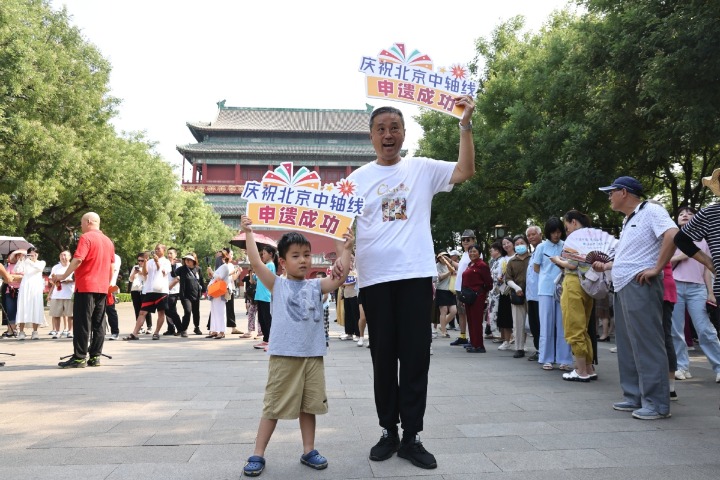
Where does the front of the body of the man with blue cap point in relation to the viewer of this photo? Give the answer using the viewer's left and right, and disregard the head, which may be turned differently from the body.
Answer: facing to the left of the viewer

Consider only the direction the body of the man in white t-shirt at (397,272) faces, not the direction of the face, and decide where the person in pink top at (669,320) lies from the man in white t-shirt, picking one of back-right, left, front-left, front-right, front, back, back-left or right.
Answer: back-left

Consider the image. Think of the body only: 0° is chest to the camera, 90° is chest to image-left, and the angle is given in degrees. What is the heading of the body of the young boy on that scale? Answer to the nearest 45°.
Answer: approximately 0°

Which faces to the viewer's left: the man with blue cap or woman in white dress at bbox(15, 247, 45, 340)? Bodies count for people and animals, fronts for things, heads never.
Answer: the man with blue cap

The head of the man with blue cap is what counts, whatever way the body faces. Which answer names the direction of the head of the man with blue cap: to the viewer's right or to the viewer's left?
to the viewer's left

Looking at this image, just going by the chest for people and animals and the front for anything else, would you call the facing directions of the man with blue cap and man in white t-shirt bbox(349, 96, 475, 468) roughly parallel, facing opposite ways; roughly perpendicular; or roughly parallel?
roughly perpendicular
